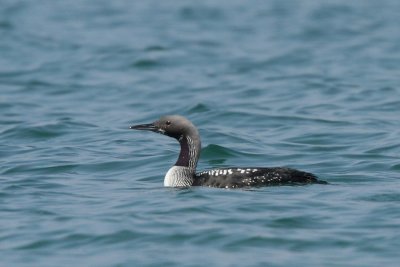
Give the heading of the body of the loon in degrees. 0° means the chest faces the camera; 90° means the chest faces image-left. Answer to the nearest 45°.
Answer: approximately 90°
